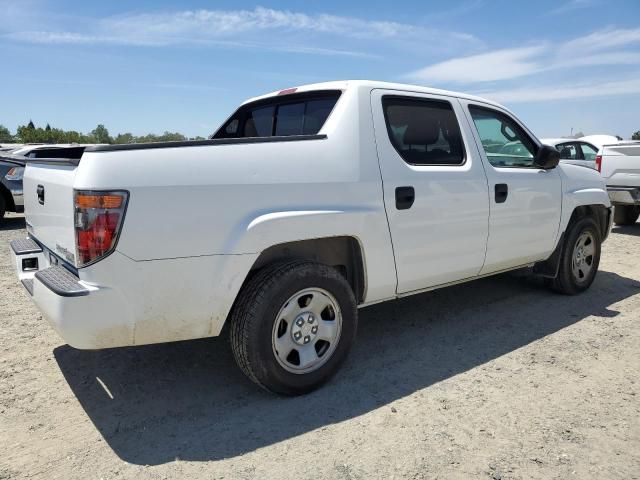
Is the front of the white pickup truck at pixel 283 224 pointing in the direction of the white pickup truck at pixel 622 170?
yes

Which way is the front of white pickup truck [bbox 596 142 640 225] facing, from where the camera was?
facing away from the viewer

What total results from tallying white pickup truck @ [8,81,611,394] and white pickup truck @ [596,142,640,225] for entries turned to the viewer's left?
0

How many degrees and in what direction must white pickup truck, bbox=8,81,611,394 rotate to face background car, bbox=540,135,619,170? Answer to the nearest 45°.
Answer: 0° — it already faces it

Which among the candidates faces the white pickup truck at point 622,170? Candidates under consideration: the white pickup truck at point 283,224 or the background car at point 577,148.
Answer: the white pickup truck at point 283,224
